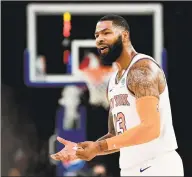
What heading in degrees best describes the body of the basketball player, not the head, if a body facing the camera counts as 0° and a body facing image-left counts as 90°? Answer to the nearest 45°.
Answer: approximately 45°
